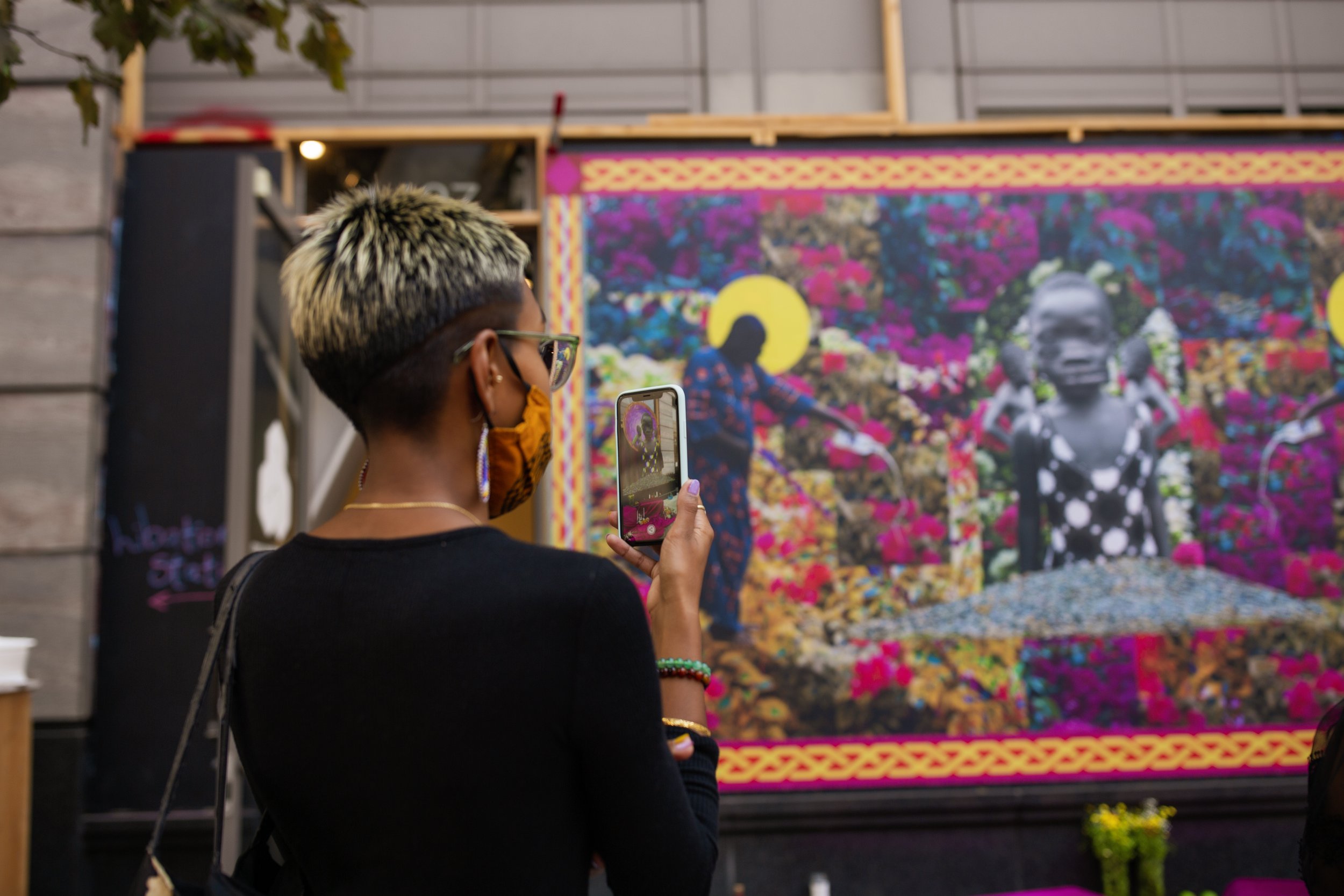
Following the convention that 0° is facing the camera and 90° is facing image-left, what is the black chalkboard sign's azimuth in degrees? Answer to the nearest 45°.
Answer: approximately 0°

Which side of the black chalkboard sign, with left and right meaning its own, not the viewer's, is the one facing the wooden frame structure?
left

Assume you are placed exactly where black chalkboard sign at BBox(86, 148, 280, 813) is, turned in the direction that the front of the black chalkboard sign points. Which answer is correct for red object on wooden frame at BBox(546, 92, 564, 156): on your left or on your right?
on your left

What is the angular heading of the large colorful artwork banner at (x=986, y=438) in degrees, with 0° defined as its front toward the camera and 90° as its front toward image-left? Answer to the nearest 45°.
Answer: approximately 0°

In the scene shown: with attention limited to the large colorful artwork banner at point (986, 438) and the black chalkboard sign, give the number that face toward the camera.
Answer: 2

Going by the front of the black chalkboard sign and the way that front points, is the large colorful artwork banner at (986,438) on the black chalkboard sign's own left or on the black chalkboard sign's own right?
on the black chalkboard sign's own left

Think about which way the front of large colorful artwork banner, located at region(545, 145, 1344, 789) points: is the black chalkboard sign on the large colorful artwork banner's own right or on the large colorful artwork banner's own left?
on the large colorful artwork banner's own right
